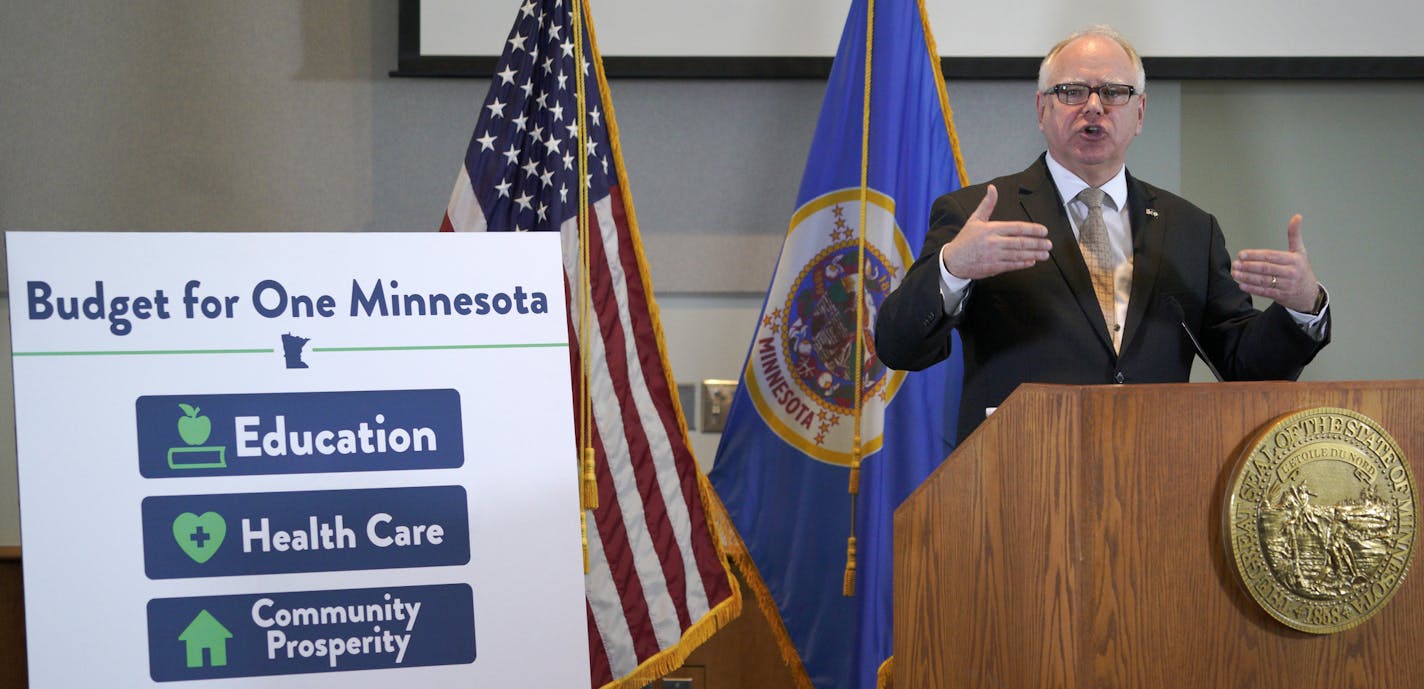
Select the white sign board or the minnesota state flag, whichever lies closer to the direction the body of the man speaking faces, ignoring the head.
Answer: the white sign board

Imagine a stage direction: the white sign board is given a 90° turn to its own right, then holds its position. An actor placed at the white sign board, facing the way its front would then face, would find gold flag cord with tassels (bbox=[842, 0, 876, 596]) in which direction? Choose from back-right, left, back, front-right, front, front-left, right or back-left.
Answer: back-right

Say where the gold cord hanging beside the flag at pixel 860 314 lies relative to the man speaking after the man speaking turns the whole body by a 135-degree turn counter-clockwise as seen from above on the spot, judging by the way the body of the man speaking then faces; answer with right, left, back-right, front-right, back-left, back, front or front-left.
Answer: left

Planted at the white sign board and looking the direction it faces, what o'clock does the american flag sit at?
The american flag is roughly at 7 o'clock from the white sign board.

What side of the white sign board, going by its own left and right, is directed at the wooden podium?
left

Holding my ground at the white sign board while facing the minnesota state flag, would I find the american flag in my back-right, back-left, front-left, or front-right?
front-left

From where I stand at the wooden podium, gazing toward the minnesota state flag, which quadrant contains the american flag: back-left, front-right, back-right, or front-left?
front-left

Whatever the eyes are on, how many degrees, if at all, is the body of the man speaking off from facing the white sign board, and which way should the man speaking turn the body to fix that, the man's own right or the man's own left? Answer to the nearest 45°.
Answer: approximately 45° to the man's own right

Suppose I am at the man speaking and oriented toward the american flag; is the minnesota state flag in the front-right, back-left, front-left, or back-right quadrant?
front-right

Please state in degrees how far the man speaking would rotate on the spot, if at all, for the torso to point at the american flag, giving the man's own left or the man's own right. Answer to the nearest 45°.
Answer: approximately 90° to the man's own right

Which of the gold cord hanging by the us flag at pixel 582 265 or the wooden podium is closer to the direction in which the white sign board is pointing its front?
the wooden podium

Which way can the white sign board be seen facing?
toward the camera

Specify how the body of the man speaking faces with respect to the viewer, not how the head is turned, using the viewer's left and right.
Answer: facing the viewer
